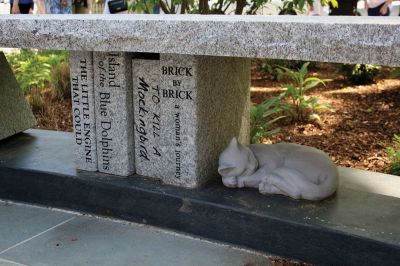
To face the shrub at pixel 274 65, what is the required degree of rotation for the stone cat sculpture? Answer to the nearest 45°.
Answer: approximately 90° to its right

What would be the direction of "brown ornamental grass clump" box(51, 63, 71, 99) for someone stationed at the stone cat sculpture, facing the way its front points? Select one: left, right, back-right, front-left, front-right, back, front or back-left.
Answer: front-right

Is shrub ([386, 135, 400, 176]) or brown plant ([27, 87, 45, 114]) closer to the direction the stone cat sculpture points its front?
the brown plant

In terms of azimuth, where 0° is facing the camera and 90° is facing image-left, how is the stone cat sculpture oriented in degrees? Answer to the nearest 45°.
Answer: approximately 90°

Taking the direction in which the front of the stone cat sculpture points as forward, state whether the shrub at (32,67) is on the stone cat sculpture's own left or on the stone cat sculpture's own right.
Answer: on the stone cat sculpture's own right

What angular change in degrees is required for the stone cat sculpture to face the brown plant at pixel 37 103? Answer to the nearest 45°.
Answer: approximately 45° to its right

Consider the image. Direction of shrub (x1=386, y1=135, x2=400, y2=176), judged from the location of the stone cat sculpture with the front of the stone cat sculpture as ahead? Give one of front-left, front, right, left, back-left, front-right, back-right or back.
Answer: back-right
